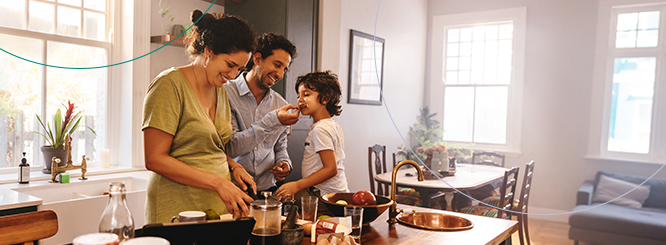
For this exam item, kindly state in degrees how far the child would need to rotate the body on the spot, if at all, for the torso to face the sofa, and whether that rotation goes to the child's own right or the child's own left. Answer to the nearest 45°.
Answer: approximately 135° to the child's own right

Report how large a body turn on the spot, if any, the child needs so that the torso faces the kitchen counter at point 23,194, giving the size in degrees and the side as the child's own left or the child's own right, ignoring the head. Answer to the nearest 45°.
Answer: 0° — they already face it

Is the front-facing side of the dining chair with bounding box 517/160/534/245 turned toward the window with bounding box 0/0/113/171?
yes

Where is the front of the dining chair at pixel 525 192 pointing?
to the viewer's left

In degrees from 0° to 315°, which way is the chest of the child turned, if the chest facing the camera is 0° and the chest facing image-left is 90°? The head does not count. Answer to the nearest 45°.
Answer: approximately 90°

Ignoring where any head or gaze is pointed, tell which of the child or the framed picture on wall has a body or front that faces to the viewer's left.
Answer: the child

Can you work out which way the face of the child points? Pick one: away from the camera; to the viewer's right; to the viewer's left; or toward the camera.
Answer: to the viewer's left

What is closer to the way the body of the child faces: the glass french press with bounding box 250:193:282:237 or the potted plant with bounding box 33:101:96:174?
the potted plant
